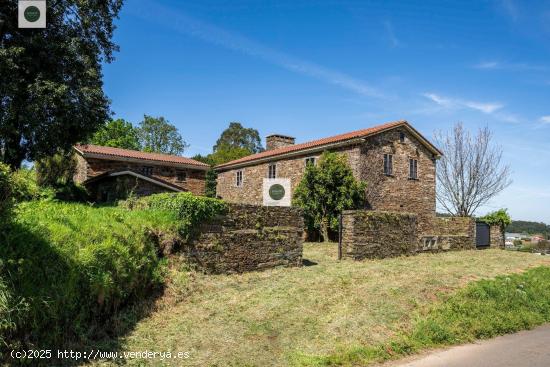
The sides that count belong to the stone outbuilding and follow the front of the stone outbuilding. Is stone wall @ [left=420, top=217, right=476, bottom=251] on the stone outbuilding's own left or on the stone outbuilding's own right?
on the stone outbuilding's own left

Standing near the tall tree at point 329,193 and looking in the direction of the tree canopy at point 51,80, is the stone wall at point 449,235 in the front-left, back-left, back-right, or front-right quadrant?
back-left

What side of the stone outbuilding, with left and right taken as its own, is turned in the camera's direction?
front

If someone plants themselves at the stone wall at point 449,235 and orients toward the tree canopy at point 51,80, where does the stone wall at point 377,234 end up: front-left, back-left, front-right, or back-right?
front-left

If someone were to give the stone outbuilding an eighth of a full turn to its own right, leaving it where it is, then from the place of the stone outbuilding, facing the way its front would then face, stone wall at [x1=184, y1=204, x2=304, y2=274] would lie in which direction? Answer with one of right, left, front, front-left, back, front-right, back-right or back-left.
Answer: front-left
